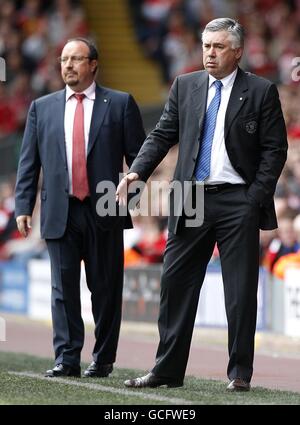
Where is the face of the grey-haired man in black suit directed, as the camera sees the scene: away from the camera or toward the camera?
toward the camera

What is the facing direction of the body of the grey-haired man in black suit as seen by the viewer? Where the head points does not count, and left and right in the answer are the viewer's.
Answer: facing the viewer and to the left of the viewer
